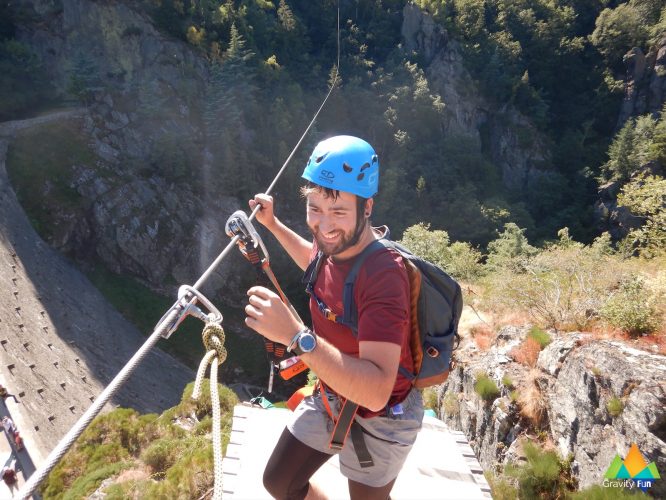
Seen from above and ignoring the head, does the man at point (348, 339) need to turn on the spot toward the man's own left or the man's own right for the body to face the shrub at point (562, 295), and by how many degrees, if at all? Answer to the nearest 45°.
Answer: approximately 180°

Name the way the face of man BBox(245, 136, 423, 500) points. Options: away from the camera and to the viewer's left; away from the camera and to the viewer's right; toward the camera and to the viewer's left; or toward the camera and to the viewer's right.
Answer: toward the camera and to the viewer's left

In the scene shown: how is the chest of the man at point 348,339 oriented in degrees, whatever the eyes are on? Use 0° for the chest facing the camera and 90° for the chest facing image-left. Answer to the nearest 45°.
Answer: approximately 45°

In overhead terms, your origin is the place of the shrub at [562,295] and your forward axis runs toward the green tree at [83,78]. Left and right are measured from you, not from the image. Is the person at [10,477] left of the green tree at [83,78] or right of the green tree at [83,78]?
left

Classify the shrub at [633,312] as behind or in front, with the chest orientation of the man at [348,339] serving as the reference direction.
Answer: behind

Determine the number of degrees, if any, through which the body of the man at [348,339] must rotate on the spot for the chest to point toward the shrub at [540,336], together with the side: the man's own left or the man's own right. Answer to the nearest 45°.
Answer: approximately 180°
